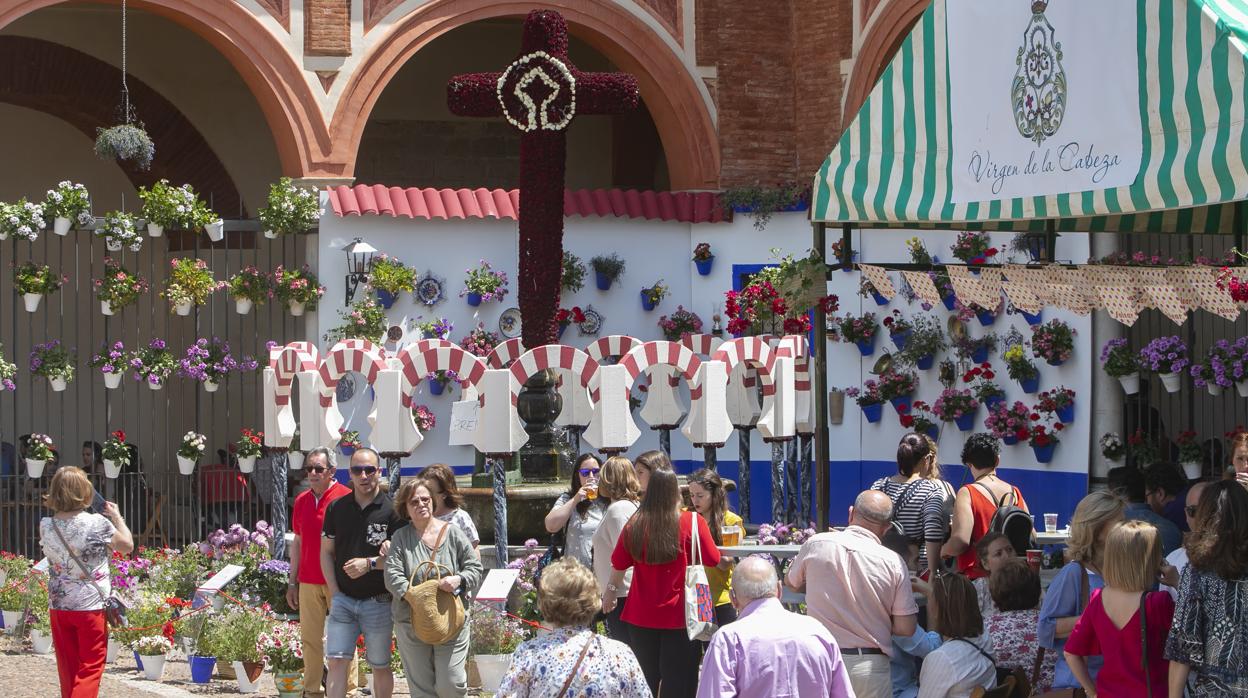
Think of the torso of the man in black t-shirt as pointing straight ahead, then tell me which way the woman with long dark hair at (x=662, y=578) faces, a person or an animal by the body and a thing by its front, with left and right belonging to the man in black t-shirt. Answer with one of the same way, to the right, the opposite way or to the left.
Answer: the opposite way

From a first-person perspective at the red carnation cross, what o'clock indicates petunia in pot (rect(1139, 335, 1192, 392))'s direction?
The petunia in pot is roughly at 9 o'clock from the red carnation cross.

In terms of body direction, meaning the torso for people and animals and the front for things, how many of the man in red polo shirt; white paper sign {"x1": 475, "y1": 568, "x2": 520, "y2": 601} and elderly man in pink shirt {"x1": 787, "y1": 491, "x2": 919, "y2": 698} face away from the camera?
1

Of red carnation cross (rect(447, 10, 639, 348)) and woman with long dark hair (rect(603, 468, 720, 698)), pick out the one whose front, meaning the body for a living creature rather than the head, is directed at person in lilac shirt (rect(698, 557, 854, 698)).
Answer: the red carnation cross

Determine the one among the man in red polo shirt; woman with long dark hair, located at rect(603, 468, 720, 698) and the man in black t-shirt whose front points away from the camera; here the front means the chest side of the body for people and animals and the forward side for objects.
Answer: the woman with long dark hair

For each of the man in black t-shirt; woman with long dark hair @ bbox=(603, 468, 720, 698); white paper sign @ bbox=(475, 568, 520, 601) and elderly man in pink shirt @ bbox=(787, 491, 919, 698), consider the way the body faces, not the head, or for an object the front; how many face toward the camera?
2

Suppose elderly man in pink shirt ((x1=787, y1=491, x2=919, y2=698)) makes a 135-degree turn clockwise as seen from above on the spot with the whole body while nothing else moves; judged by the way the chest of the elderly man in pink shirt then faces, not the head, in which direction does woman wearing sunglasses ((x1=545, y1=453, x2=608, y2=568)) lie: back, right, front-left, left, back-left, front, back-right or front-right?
back

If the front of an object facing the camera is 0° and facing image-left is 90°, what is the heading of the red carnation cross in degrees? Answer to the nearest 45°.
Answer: approximately 0°

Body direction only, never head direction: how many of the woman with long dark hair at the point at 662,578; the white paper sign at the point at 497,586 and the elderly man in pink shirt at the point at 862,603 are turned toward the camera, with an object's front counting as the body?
1

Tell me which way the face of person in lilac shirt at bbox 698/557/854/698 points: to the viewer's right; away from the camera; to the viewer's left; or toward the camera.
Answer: away from the camera

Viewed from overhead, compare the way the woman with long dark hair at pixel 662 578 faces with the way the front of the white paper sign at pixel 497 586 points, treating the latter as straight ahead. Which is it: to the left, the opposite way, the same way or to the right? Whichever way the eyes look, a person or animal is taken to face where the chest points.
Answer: the opposite way

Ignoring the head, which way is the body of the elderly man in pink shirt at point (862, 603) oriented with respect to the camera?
away from the camera

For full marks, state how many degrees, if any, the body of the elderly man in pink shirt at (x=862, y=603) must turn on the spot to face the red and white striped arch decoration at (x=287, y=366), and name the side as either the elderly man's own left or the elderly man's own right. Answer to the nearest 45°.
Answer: approximately 45° to the elderly man's own left

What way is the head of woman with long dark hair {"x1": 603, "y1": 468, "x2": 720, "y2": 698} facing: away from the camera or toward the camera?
away from the camera
